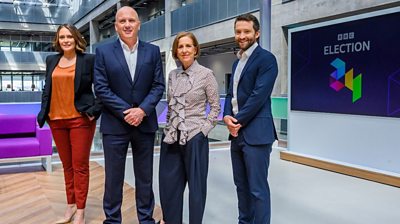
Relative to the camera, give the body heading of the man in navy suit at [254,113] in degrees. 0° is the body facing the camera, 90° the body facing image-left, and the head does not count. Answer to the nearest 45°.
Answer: approximately 45°

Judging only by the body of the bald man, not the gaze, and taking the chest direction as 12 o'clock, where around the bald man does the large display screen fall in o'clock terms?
The large display screen is roughly at 8 o'clock from the bald man.

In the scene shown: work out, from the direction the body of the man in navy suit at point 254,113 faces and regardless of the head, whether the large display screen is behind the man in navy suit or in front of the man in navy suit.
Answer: behind

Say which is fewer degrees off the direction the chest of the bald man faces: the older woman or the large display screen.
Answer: the older woman

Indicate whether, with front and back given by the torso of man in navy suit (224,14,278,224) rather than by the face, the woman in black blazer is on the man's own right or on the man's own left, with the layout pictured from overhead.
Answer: on the man's own right

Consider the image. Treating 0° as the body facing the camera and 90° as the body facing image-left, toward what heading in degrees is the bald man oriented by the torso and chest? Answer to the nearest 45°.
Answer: approximately 0°

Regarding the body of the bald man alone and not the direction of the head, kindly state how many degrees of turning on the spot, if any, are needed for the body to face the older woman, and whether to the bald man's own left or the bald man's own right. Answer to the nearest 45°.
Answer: approximately 45° to the bald man's own left

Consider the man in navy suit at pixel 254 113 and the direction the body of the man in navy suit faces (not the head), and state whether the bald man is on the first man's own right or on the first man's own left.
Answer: on the first man's own right

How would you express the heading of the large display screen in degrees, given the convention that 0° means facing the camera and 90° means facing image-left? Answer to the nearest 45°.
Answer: approximately 45°

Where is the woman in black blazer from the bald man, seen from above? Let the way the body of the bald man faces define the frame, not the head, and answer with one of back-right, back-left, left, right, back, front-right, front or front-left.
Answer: back-right
